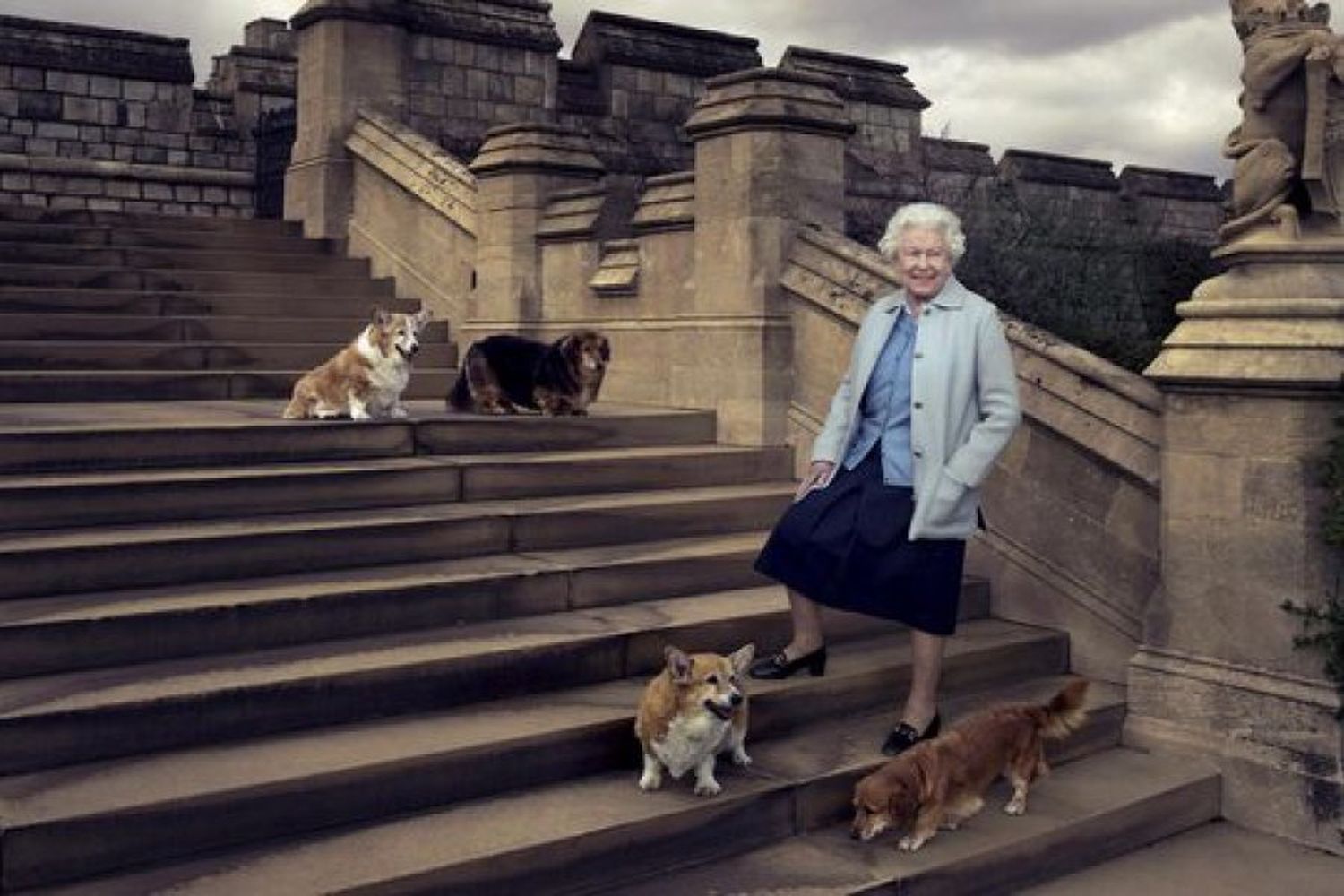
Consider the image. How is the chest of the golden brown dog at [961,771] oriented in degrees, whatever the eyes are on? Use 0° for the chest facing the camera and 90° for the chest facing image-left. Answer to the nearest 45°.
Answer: approximately 45°

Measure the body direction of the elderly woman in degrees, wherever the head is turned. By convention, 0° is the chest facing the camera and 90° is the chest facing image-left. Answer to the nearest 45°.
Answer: approximately 45°

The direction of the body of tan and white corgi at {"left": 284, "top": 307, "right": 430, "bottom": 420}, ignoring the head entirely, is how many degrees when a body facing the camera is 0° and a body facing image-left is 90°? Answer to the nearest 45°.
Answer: approximately 315°

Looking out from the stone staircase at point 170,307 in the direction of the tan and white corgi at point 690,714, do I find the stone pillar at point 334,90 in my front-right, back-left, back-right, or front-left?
back-left

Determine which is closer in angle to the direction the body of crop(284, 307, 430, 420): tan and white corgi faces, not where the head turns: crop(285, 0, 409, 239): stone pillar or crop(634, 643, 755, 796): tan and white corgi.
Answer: the tan and white corgi

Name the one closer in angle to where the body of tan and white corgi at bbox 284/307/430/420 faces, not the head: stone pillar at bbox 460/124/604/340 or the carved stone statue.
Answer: the carved stone statue

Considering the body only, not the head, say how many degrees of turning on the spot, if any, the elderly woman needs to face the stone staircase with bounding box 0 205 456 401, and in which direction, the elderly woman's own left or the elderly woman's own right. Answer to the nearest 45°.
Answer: approximately 90° to the elderly woman's own right
